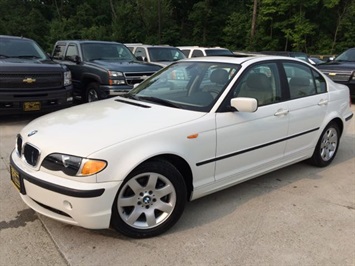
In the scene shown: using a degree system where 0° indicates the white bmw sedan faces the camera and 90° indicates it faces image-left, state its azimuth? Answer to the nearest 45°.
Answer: approximately 45°

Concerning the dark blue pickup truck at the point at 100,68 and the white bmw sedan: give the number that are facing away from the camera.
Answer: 0

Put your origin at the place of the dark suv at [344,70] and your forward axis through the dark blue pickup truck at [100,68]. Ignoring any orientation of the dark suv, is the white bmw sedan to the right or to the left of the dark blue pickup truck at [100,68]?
left

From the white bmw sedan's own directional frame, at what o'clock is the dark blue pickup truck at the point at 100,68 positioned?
The dark blue pickup truck is roughly at 4 o'clock from the white bmw sedan.

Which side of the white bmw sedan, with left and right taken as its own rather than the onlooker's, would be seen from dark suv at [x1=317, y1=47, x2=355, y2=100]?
back

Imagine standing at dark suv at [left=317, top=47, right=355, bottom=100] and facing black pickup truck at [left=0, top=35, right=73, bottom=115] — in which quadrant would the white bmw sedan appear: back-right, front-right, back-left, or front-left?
front-left

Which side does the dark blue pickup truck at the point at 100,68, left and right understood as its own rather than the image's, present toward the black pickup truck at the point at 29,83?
right

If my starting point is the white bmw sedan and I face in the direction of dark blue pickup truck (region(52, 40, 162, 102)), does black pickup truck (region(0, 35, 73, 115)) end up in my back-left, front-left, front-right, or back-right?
front-left

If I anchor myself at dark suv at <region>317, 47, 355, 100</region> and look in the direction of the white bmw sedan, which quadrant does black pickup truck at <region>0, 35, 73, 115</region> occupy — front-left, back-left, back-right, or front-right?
front-right

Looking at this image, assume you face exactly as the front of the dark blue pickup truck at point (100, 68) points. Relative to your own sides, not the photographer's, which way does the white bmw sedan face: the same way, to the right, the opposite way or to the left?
to the right

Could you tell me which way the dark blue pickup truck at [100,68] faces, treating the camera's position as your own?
facing the viewer and to the right of the viewer

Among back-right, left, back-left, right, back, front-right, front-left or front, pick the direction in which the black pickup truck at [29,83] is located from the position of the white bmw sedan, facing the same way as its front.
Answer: right
